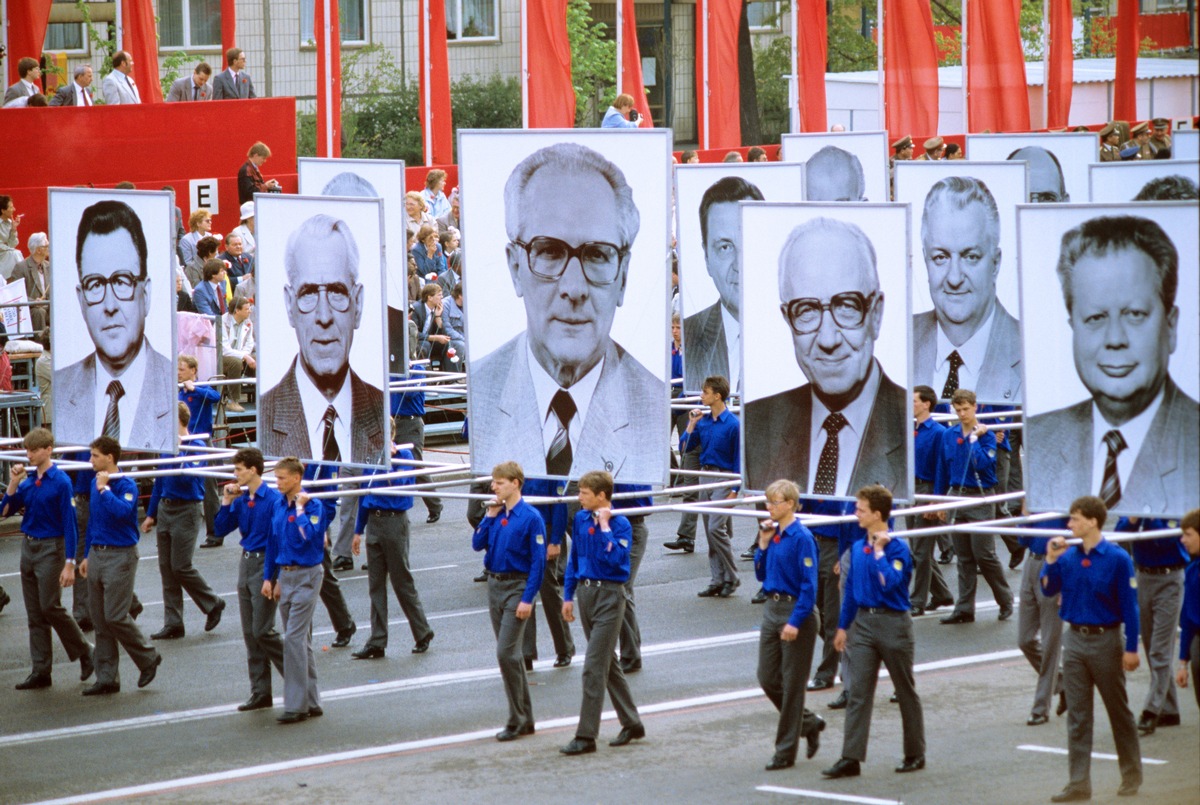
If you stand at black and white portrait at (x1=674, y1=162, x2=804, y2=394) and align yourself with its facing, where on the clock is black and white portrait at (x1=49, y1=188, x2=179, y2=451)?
black and white portrait at (x1=49, y1=188, x2=179, y2=451) is roughly at 2 o'clock from black and white portrait at (x1=674, y1=162, x2=804, y2=394).

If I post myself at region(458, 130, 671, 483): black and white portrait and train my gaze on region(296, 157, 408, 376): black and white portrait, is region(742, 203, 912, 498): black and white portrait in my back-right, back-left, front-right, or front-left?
back-right

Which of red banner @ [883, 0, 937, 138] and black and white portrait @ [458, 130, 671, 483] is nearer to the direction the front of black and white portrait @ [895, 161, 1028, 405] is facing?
the black and white portrait

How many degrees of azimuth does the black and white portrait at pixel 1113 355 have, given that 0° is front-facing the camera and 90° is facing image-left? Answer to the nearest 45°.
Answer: approximately 0°

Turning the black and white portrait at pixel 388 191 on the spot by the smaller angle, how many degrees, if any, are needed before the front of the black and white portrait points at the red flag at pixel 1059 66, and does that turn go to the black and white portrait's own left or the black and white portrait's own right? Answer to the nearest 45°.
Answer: approximately 135° to the black and white portrait's own left

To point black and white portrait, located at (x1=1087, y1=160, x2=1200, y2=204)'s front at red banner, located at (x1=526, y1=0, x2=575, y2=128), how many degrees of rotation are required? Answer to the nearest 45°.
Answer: approximately 135° to its right

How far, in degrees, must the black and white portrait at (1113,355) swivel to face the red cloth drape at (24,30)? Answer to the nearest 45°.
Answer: approximately 135° to its right

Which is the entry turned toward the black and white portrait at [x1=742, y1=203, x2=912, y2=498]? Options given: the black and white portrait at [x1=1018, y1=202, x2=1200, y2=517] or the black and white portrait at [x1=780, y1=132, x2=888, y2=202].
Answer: the black and white portrait at [x1=780, y1=132, x2=888, y2=202]

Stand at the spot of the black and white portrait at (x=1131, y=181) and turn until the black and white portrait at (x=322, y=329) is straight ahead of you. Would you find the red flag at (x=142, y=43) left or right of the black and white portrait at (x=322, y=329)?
right
